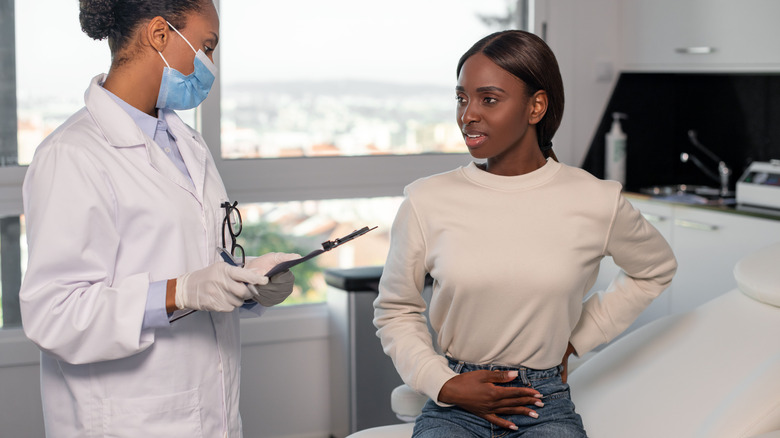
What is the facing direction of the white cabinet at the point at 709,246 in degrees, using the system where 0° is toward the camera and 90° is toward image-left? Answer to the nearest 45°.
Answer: approximately 45°

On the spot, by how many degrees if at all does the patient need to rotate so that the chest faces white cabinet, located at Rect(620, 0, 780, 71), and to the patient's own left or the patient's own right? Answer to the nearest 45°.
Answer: approximately 180°

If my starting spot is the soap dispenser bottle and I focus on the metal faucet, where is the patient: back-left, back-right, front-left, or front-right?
back-right

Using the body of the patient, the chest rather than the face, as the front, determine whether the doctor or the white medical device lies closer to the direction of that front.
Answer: the doctor

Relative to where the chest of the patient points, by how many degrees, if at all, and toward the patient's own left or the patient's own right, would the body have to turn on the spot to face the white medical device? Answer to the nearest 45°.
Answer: approximately 135° to the patient's own left

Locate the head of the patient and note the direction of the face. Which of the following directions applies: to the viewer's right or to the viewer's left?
to the viewer's left

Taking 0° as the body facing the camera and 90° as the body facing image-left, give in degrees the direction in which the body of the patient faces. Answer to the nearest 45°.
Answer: approximately 0°

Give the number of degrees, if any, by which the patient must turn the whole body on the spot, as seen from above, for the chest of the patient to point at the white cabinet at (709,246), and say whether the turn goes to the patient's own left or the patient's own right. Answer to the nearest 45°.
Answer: approximately 135° to the patient's own left
